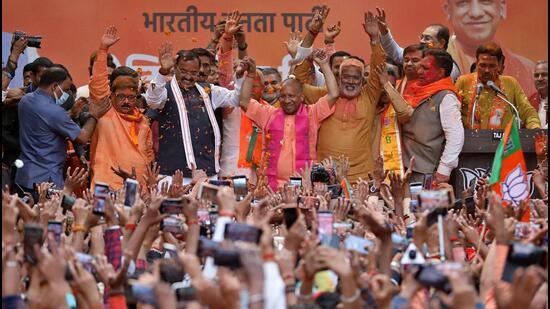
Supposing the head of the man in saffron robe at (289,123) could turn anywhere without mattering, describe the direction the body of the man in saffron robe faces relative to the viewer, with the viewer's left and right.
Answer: facing the viewer

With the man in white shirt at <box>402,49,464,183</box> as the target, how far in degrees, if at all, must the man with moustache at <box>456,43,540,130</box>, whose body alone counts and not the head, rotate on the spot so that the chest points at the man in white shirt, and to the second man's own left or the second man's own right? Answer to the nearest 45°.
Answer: approximately 45° to the second man's own right

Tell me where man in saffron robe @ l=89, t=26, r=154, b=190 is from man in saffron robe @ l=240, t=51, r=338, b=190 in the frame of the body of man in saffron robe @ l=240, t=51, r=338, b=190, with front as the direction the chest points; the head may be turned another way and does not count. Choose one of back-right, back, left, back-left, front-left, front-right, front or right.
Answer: right

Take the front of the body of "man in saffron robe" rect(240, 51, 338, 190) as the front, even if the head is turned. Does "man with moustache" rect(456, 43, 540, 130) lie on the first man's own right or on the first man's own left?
on the first man's own left

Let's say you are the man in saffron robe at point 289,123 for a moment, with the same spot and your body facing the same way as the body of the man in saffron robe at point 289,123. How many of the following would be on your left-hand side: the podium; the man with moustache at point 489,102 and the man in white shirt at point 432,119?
3

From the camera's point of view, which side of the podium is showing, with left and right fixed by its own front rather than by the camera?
front

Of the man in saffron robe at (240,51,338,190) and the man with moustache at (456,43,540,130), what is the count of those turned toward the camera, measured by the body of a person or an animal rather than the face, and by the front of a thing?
2

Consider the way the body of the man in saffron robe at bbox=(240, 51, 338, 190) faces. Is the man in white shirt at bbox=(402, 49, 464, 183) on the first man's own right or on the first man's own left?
on the first man's own left

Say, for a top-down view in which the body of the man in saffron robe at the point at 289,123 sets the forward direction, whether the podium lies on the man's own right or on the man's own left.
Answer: on the man's own left

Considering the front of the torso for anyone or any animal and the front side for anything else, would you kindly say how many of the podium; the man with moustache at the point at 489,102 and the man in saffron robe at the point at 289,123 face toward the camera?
3

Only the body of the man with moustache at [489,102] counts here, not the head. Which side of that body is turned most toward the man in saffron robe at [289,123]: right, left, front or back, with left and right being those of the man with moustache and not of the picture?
right
